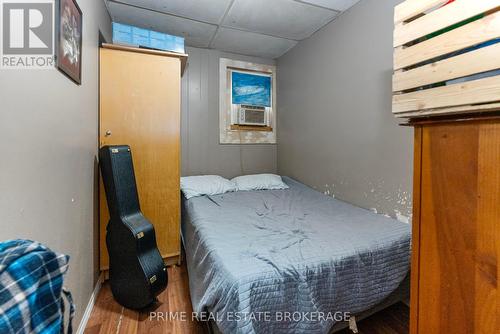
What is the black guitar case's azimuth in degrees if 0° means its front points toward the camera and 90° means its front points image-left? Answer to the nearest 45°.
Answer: approximately 45°

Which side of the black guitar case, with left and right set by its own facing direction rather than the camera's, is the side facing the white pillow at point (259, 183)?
back

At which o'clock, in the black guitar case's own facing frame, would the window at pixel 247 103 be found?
The window is roughly at 6 o'clock from the black guitar case.

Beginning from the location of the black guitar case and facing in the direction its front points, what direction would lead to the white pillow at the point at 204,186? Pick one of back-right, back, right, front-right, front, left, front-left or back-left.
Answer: back

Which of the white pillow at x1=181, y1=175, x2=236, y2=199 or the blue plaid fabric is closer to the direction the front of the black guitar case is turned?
the blue plaid fabric

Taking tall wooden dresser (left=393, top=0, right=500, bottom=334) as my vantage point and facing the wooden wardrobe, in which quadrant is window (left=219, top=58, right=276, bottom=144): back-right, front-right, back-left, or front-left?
front-right

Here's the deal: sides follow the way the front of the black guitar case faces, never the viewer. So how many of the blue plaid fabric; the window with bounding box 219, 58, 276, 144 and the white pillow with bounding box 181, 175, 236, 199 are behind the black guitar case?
2
